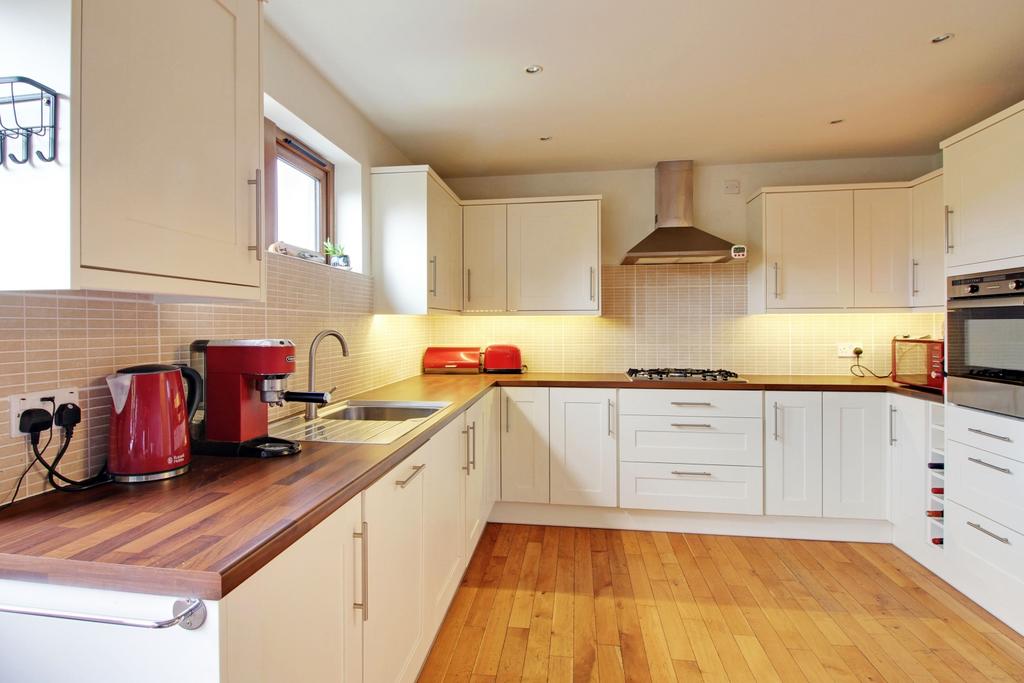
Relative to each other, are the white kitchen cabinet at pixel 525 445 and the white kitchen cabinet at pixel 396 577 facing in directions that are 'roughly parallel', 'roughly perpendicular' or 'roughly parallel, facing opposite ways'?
roughly perpendicular

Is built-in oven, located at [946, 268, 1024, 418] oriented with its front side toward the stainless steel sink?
yes

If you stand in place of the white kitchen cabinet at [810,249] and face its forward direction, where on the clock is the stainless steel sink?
The stainless steel sink is roughly at 1 o'clock from the white kitchen cabinet.

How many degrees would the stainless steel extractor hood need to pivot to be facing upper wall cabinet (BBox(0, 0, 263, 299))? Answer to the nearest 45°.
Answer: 0° — it already faces it

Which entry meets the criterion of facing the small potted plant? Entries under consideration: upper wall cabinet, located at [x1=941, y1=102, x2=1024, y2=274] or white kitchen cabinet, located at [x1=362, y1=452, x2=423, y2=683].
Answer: the upper wall cabinet

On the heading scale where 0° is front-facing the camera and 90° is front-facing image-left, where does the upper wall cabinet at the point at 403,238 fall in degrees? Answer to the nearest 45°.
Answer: approximately 270°

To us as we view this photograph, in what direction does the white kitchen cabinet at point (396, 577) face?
facing to the right of the viewer

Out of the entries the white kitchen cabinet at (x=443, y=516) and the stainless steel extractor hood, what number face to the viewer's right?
1

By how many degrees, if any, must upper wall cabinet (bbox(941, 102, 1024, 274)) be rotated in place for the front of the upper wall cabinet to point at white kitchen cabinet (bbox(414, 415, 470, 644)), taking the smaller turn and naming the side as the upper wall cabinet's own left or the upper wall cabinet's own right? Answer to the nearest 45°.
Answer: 0° — it already faces it
